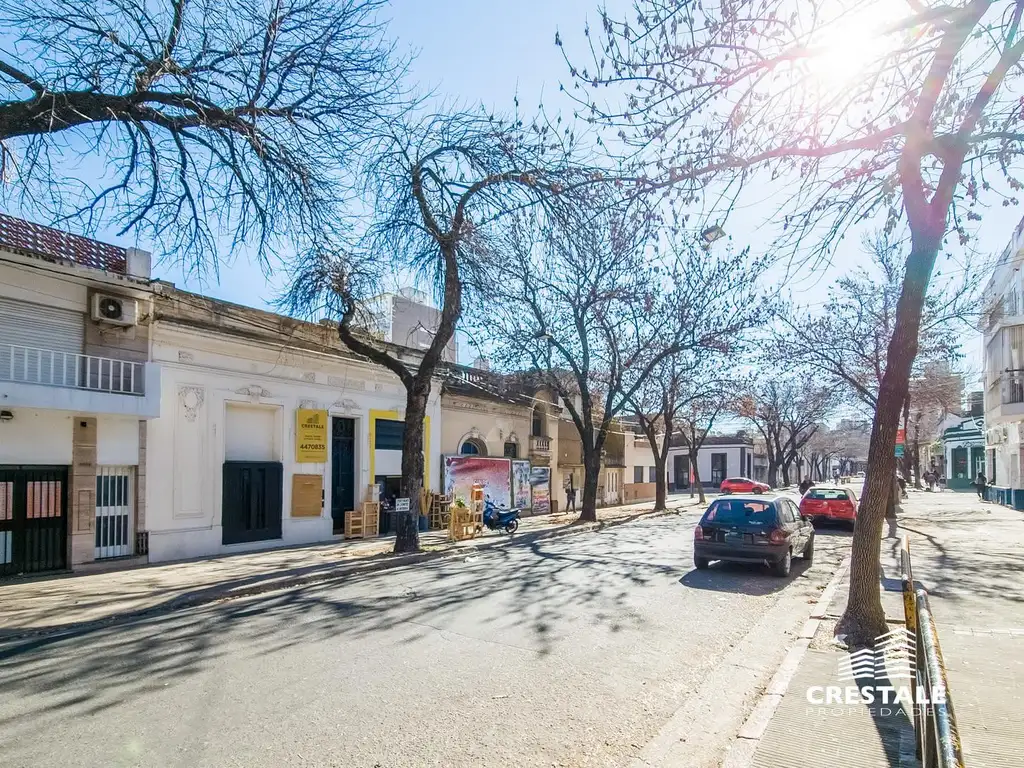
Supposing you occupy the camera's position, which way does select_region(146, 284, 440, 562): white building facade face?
facing the viewer and to the right of the viewer

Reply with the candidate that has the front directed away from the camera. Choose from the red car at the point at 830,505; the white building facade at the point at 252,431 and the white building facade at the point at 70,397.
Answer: the red car

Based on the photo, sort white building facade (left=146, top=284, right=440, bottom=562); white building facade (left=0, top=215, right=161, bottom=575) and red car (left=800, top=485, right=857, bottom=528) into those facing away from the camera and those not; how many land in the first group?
1

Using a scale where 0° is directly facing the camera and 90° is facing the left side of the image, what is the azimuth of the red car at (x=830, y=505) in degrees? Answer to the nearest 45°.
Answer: approximately 180°

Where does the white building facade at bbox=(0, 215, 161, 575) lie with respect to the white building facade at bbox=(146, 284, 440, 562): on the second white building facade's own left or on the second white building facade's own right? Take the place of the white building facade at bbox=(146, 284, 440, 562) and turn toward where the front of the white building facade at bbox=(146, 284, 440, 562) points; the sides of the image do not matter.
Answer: on the second white building facade's own right

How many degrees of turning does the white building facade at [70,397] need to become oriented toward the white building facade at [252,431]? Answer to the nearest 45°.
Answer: approximately 90° to its left

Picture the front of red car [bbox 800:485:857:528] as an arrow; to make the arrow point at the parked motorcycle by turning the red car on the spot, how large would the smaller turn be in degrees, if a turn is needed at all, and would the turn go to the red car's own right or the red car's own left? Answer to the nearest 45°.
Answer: approximately 135° to the red car's own left

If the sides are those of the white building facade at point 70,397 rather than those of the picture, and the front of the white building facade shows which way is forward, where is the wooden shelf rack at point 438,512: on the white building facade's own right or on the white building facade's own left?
on the white building facade's own left

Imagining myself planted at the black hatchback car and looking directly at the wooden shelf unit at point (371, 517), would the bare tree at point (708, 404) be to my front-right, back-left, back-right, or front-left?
front-right

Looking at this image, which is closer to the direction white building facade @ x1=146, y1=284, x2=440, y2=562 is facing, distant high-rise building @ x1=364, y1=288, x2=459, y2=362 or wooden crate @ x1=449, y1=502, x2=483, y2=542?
the wooden crate

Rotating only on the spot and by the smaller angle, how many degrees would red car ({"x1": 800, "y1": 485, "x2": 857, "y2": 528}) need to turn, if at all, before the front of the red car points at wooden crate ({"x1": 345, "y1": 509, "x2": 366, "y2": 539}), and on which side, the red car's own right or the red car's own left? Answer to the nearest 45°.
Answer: approximately 135° to the red car's own left
